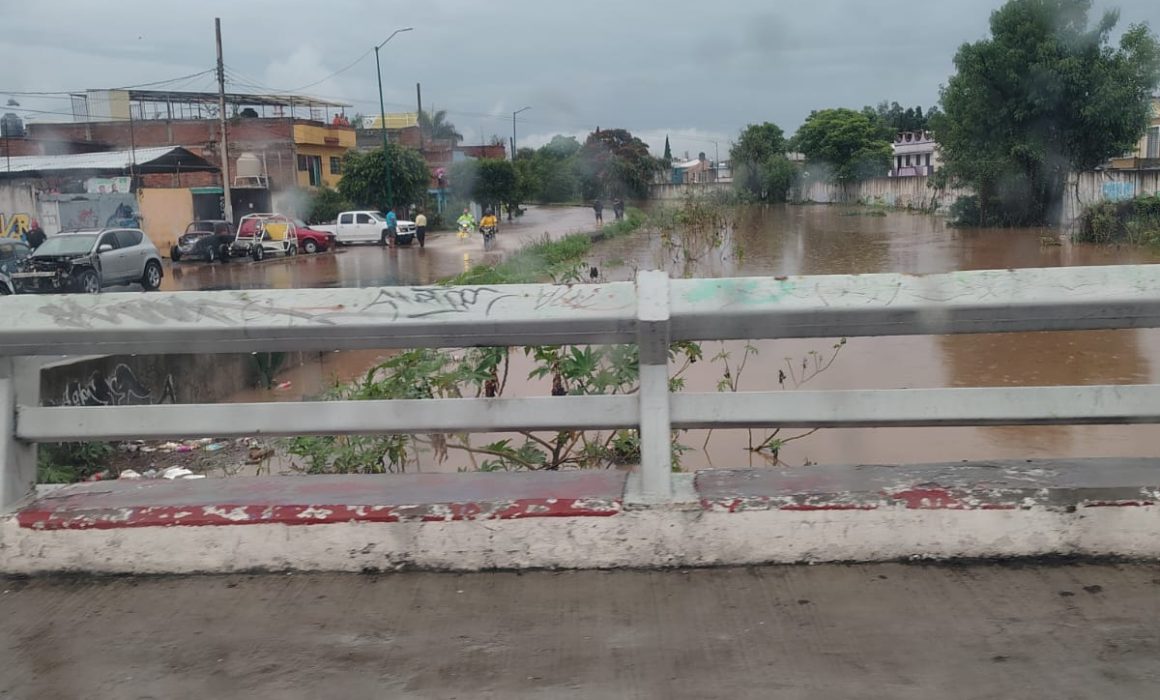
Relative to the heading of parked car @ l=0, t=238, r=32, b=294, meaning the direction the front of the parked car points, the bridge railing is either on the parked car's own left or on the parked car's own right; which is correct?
on the parked car's own left

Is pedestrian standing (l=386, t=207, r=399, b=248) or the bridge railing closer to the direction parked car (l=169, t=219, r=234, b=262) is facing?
the bridge railing

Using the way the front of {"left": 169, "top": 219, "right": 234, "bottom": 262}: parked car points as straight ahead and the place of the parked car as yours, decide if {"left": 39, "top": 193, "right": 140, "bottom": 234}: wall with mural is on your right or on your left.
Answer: on your right

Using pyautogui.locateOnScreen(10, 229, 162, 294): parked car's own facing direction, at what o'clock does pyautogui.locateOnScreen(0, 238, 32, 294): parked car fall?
pyautogui.locateOnScreen(0, 238, 32, 294): parked car is roughly at 1 o'clock from pyautogui.locateOnScreen(10, 229, 162, 294): parked car.

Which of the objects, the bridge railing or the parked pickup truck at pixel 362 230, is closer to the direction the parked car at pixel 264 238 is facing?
the bridge railing

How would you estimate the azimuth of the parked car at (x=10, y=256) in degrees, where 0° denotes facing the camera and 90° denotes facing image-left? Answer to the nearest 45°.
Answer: approximately 45°

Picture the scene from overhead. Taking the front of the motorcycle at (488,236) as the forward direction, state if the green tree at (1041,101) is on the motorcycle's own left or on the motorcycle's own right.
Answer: on the motorcycle's own left

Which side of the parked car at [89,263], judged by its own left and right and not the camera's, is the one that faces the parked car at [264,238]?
back

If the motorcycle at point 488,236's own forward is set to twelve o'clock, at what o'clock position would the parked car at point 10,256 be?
The parked car is roughly at 1 o'clock from the motorcycle.

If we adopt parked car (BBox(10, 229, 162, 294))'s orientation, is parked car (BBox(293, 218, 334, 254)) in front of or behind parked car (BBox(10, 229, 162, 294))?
behind

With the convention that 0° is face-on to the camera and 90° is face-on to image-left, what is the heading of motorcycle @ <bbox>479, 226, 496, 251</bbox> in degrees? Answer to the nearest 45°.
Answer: approximately 0°

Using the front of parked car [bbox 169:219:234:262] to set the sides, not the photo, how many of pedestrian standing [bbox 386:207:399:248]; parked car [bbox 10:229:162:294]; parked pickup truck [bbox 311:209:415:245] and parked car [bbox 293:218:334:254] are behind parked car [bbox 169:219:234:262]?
3
